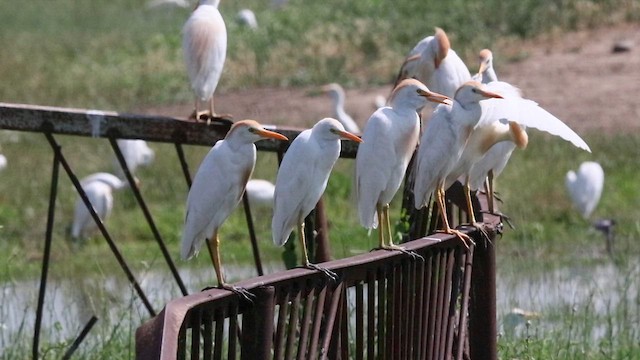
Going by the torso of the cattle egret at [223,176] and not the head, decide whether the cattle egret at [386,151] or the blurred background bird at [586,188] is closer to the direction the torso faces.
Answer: the cattle egret

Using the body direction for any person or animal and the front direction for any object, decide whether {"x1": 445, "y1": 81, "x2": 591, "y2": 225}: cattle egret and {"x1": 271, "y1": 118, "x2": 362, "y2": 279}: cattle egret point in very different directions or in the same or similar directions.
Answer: same or similar directions

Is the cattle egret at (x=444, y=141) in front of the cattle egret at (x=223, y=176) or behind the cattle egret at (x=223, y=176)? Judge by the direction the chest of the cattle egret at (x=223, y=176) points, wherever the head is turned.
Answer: in front

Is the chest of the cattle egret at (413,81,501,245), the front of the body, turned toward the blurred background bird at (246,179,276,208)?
no

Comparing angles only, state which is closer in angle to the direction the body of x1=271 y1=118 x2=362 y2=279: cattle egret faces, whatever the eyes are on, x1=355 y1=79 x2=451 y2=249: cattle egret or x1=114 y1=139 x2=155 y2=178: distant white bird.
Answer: the cattle egret

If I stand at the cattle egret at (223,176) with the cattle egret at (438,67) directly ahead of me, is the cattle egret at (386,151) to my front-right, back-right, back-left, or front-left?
front-right

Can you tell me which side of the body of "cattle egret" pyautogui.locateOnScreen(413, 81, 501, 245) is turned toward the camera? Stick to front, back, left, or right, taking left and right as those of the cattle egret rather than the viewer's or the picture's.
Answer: right

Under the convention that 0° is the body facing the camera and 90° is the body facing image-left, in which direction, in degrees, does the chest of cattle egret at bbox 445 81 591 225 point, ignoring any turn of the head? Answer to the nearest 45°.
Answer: approximately 270°

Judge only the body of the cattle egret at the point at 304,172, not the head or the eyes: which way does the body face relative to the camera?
to the viewer's right

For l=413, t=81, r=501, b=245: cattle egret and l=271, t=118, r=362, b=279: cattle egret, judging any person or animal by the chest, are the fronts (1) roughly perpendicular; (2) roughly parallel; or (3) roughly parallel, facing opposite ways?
roughly parallel

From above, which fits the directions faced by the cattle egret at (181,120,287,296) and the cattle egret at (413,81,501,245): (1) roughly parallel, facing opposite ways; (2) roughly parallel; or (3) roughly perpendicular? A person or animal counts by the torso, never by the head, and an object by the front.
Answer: roughly parallel

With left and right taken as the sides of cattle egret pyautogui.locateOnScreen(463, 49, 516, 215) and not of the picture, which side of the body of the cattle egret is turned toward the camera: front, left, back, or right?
right

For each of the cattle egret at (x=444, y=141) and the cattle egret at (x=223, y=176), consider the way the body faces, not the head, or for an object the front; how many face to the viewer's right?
2

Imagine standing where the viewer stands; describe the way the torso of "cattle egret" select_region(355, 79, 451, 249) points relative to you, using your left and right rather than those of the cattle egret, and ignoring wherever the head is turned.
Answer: facing to the right of the viewer
